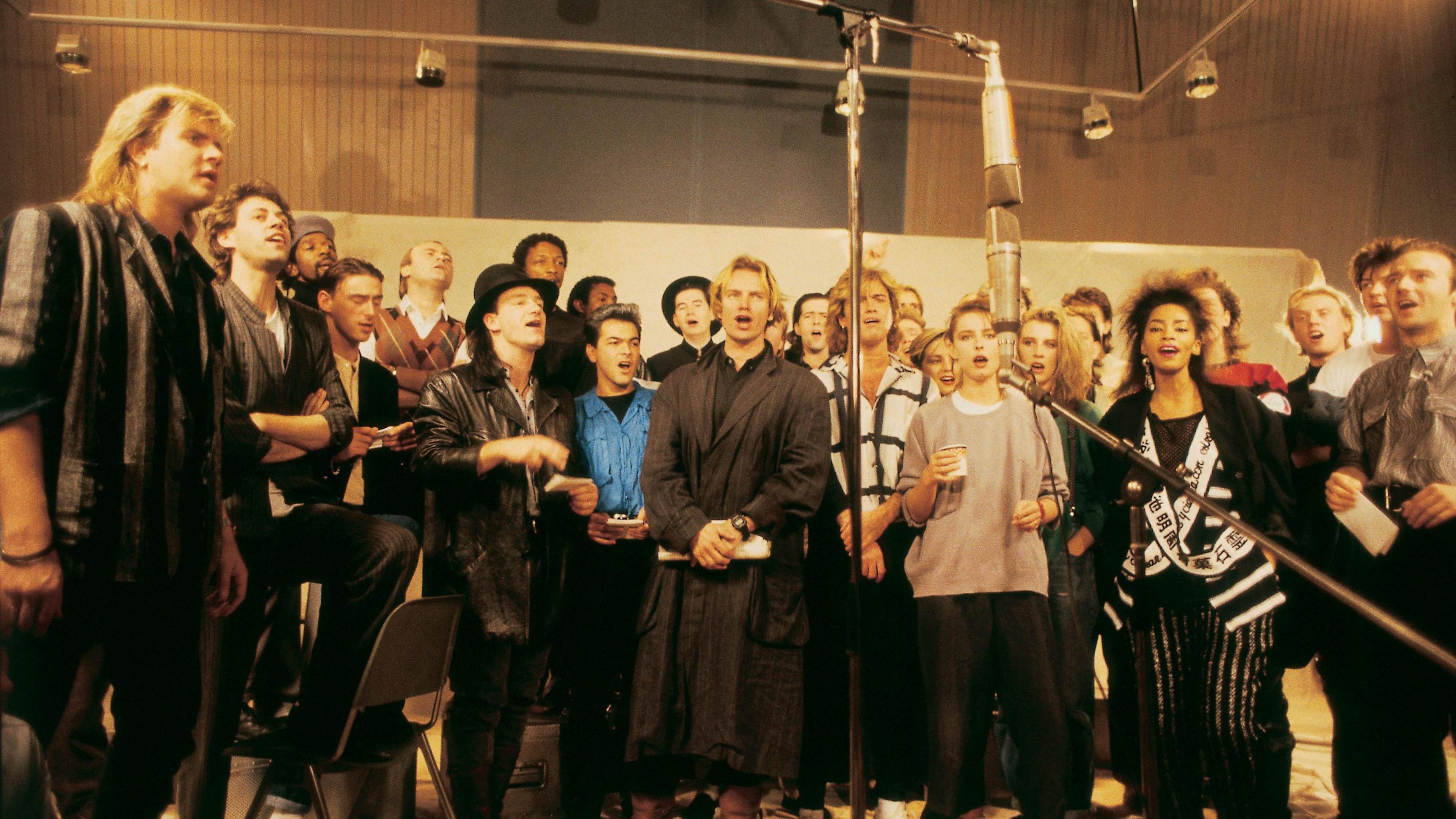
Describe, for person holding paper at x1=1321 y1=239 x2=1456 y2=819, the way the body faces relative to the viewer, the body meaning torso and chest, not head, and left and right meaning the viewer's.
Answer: facing the viewer and to the left of the viewer

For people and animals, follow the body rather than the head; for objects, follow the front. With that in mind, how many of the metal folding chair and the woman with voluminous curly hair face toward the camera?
1

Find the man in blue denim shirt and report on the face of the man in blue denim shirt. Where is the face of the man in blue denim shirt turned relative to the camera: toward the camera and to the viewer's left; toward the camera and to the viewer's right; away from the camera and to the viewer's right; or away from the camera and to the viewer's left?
toward the camera and to the viewer's right

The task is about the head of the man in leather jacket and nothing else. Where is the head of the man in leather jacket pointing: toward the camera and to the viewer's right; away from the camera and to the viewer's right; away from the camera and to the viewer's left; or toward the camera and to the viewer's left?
toward the camera and to the viewer's right

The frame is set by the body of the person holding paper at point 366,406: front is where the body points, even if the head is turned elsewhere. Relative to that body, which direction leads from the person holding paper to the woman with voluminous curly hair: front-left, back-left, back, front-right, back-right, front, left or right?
front

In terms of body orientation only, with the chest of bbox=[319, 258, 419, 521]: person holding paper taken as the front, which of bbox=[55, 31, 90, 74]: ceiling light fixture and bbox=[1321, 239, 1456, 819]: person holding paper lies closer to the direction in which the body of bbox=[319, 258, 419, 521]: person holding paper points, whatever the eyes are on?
the person holding paper

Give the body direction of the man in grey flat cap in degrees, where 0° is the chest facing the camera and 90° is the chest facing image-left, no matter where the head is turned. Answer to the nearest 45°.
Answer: approximately 315°

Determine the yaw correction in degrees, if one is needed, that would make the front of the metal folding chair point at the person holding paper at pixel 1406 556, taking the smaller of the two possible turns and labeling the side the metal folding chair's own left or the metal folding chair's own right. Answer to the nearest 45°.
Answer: approximately 135° to the metal folding chair's own right

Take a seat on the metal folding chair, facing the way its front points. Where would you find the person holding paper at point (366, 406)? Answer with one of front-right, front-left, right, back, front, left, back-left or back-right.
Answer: front-right
